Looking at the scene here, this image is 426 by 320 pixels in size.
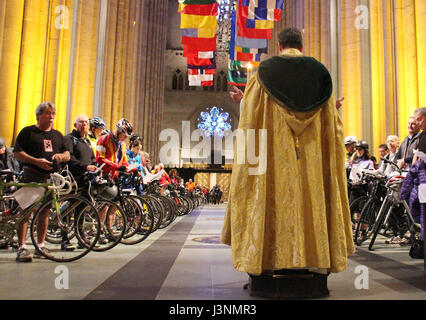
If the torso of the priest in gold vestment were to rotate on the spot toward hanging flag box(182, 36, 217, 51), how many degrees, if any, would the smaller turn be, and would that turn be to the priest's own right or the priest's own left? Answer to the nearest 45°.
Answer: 0° — they already face it

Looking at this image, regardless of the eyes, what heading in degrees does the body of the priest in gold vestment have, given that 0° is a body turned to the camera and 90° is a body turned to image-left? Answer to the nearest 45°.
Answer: approximately 180°

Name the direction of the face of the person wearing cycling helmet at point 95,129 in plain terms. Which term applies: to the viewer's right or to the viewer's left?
to the viewer's right

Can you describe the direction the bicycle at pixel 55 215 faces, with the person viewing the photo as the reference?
facing to the right of the viewer

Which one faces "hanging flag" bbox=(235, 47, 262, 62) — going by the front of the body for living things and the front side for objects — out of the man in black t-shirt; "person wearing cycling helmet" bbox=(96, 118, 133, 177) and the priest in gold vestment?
the priest in gold vestment

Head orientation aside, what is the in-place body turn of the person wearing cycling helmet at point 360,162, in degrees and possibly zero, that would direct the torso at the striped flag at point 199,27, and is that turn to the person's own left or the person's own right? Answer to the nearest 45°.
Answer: approximately 90° to the person's own right

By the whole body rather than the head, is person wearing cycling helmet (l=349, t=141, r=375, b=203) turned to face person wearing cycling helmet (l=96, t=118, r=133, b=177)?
yes

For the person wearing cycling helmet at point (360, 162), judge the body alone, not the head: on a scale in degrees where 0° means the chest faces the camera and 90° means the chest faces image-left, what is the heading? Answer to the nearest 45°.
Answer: approximately 45°

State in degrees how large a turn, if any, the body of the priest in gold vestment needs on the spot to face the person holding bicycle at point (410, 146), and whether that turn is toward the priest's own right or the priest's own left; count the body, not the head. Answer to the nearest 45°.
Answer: approximately 45° to the priest's own right

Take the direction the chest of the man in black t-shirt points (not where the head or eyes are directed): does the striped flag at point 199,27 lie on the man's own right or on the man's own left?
on the man's own left

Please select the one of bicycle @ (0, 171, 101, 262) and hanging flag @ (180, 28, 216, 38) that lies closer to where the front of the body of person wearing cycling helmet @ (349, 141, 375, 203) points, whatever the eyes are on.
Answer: the bicycle

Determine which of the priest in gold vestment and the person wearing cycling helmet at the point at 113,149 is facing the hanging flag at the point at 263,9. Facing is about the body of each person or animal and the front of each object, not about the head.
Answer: the priest in gold vestment

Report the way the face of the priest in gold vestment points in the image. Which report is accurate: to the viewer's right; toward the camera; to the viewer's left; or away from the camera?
away from the camera

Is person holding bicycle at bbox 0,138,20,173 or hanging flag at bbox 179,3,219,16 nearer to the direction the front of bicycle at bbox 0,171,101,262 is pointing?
the hanging flag

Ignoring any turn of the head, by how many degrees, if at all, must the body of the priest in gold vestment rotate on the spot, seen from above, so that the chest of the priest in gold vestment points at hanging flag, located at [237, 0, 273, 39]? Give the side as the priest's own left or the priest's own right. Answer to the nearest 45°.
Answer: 0° — they already face it
